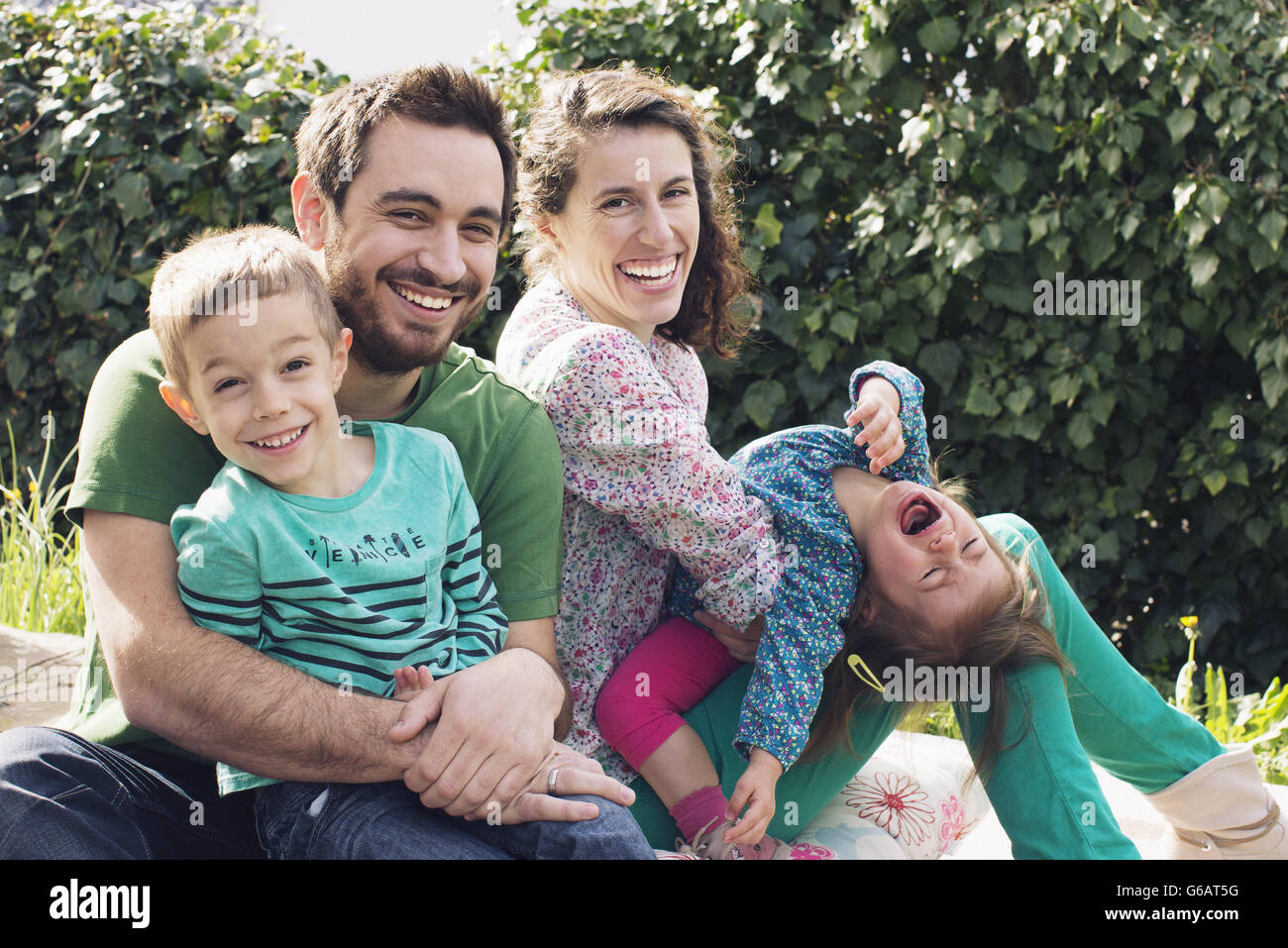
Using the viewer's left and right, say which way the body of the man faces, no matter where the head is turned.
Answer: facing the viewer and to the right of the viewer

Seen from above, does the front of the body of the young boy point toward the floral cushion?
no

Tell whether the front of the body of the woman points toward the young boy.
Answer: no

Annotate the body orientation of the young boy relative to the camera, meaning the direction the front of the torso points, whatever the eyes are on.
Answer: toward the camera

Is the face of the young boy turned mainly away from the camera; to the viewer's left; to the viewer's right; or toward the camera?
toward the camera

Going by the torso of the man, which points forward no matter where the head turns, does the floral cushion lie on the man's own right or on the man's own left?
on the man's own left
